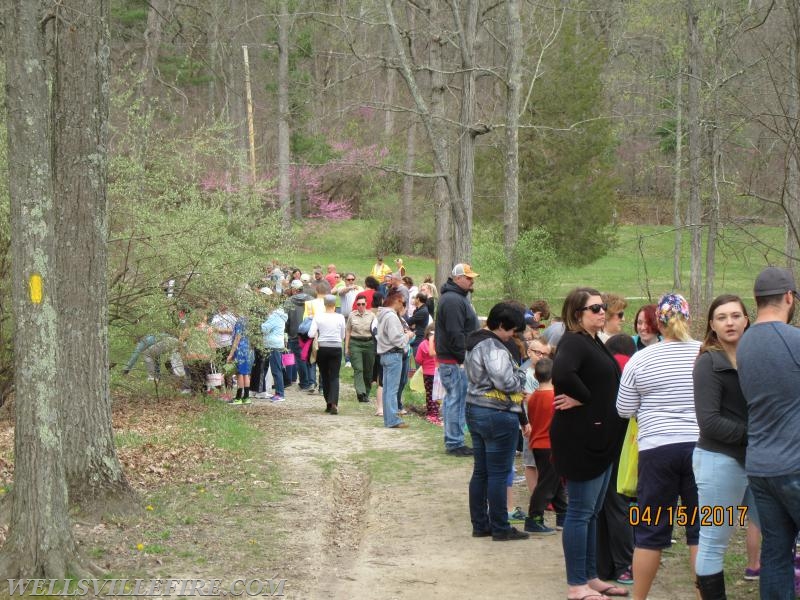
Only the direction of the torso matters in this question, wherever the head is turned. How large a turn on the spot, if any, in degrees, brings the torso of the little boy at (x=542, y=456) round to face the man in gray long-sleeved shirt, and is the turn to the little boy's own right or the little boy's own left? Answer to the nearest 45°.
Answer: approximately 135° to the little boy's own right

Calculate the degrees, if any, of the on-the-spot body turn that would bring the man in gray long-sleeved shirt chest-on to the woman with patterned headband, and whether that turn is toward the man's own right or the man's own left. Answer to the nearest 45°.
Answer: approximately 90° to the man's own left

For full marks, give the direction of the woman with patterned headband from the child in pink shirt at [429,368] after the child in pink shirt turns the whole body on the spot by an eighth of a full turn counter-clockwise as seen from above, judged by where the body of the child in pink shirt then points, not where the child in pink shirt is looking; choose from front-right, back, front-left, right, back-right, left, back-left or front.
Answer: back-right

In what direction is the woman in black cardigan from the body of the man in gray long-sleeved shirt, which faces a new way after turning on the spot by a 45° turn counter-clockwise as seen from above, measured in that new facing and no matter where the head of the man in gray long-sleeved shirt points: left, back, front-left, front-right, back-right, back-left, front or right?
front-left
